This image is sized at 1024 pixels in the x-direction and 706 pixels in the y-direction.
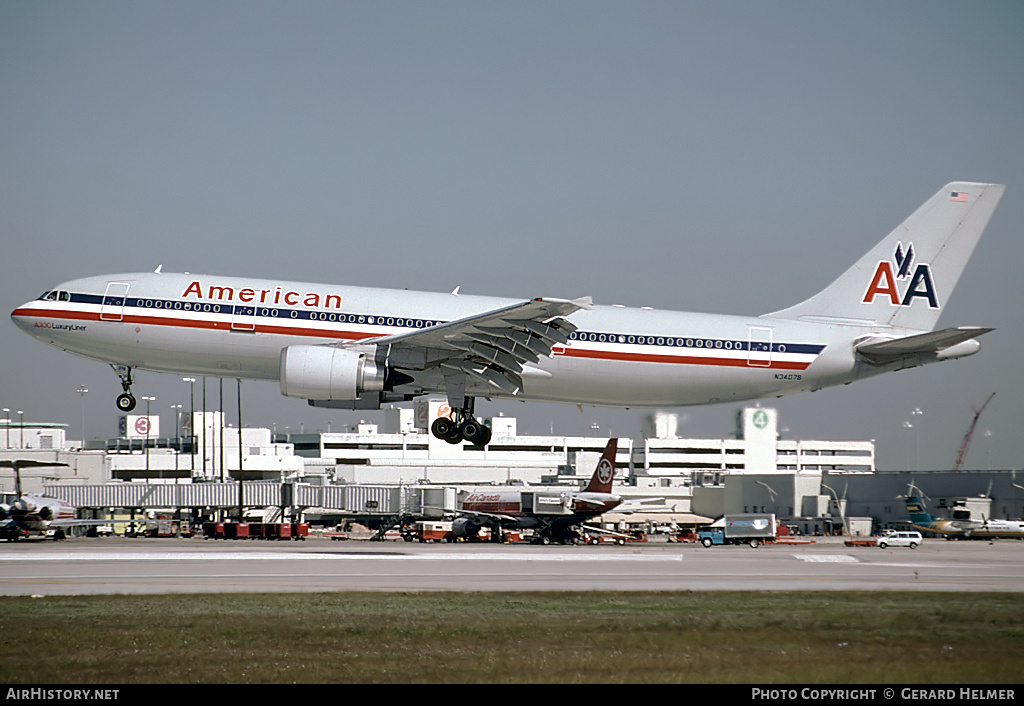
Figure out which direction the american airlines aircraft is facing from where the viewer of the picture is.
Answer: facing to the left of the viewer
